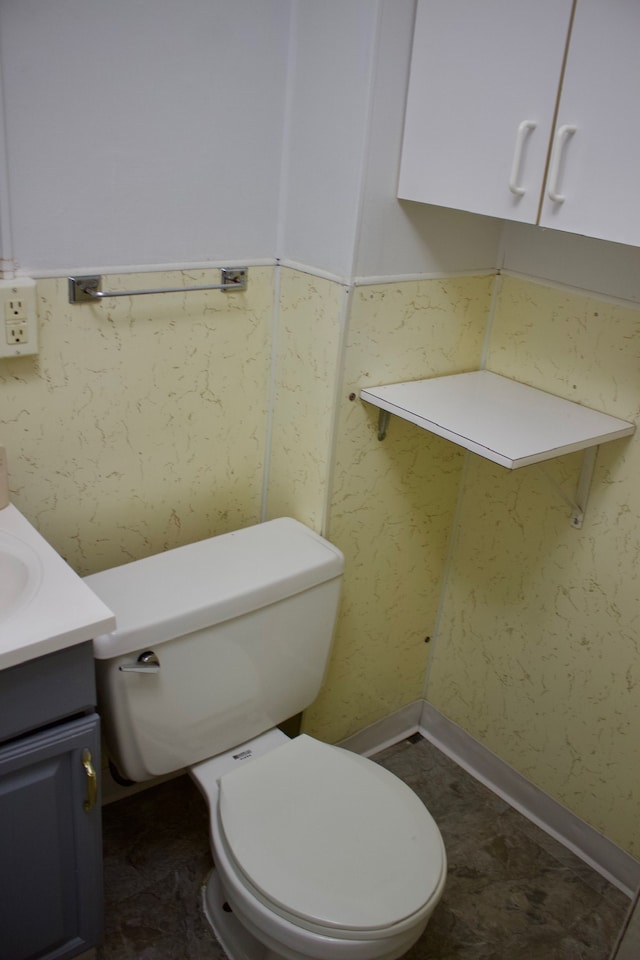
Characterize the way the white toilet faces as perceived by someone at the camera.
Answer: facing the viewer and to the right of the viewer

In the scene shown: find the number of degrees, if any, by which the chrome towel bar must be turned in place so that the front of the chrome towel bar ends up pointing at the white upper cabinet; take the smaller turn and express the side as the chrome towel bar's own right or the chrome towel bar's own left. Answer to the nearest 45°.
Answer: approximately 45° to the chrome towel bar's own left
